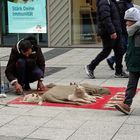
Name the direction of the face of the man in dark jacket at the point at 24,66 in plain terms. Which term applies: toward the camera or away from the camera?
toward the camera

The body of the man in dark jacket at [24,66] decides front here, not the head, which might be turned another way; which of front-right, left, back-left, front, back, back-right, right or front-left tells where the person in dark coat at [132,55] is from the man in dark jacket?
front-left

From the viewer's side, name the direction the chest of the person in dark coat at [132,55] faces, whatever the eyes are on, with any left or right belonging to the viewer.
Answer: facing to the left of the viewer

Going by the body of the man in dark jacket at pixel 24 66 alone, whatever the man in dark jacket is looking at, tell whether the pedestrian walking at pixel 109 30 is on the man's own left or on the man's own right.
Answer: on the man's own left
